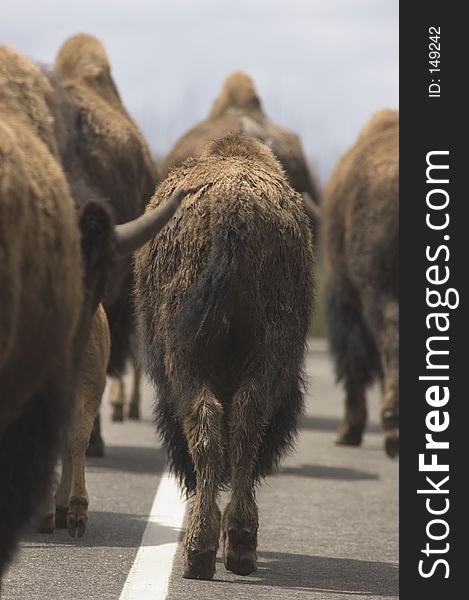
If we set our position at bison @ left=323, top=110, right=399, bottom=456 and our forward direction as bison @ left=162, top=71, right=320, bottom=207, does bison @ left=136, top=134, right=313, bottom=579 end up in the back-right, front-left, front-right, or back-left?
back-left

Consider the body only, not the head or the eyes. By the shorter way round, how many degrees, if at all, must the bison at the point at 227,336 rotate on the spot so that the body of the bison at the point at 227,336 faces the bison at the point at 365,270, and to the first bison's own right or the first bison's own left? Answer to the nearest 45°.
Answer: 0° — it already faces it

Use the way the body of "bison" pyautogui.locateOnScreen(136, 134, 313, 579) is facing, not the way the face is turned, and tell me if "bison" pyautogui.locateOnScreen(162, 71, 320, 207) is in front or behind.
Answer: in front

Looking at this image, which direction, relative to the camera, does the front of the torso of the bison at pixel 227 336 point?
away from the camera

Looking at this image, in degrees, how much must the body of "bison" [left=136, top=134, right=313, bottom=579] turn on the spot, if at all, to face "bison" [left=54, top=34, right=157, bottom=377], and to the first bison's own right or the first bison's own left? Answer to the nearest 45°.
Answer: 0° — it already faces it
